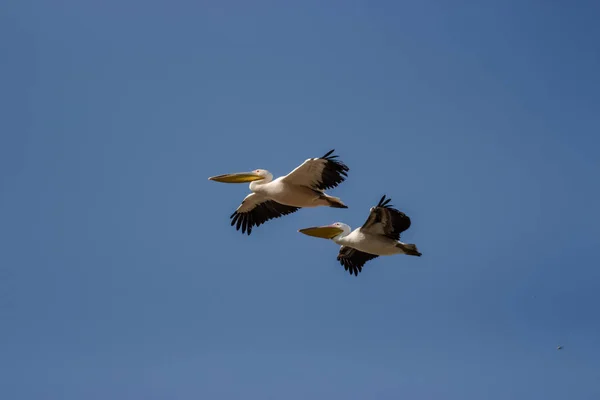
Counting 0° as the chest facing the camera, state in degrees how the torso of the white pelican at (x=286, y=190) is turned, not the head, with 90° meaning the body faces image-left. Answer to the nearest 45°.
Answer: approximately 90°

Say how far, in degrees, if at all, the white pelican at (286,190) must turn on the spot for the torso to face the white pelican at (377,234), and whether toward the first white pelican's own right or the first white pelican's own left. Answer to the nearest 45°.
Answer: approximately 180°

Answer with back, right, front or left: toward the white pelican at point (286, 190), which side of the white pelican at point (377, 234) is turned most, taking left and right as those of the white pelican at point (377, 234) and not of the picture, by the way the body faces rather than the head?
front

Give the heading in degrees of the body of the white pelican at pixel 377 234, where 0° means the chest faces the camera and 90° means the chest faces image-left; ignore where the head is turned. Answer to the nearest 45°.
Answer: approximately 90°

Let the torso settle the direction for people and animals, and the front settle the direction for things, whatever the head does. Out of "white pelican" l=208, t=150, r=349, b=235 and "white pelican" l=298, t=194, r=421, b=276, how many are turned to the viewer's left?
2
